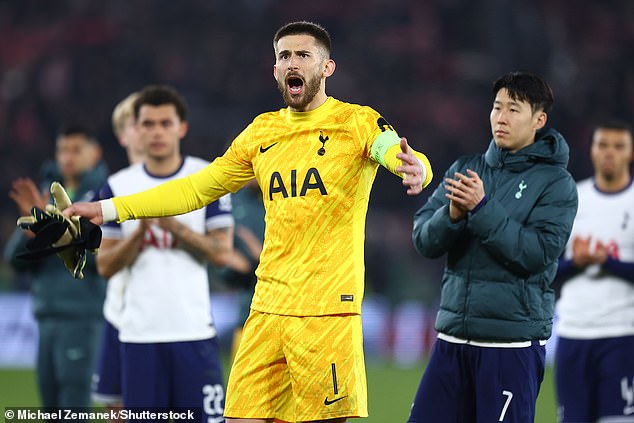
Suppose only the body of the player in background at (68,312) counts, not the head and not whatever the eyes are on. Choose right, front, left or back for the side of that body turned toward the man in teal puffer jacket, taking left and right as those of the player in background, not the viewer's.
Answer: left

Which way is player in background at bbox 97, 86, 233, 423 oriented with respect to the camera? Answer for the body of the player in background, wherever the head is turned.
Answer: toward the camera

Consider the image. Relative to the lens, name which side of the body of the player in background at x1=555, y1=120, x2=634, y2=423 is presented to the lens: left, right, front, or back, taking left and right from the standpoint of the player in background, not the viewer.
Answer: front

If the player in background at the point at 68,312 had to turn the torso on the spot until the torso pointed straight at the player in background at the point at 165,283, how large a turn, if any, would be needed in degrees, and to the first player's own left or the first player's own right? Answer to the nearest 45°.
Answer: approximately 45° to the first player's own left

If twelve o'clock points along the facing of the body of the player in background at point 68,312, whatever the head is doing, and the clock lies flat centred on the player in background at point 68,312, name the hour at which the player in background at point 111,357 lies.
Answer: the player in background at point 111,357 is roughly at 10 o'clock from the player in background at point 68,312.

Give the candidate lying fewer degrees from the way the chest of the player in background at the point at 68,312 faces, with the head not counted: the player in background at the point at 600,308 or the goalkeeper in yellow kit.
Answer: the goalkeeper in yellow kit

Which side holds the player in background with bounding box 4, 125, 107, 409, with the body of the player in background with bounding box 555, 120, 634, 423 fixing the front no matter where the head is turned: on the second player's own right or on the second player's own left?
on the second player's own right

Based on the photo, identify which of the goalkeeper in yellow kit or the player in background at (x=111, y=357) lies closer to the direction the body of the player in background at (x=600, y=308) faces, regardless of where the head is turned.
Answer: the goalkeeper in yellow kit

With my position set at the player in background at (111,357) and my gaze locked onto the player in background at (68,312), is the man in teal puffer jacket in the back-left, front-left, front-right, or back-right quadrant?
back-right

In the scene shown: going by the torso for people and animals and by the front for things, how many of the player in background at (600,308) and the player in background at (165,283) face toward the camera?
2

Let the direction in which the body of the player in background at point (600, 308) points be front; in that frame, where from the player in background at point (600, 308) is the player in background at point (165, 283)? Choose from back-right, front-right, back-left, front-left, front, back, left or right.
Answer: front-right

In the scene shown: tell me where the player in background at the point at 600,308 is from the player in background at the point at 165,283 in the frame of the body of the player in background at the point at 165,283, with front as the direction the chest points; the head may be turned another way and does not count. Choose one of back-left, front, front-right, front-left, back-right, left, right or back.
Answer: left
